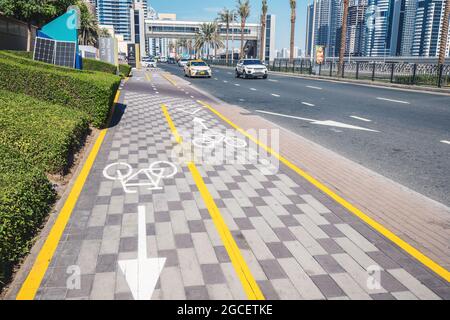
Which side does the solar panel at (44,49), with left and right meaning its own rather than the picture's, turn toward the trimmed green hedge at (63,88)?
front

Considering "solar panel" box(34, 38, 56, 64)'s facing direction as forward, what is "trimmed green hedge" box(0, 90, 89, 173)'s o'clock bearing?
The trimmed green hedge is roughly at 12 o'clock from the solar panel.

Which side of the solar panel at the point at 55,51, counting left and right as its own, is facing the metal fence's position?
left

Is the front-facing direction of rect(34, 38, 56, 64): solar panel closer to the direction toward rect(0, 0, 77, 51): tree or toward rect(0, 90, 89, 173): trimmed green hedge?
the trimmed green hedge

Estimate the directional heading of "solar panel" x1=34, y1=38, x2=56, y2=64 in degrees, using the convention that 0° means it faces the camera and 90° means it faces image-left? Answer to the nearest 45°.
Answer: approximately 0°

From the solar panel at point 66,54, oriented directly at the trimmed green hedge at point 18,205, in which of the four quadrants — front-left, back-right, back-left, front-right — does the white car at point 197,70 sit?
back-left

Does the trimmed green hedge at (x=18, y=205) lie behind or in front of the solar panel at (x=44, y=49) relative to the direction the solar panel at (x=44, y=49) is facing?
in front

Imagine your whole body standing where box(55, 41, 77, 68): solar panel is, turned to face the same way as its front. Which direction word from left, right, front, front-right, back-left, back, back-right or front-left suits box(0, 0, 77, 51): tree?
back

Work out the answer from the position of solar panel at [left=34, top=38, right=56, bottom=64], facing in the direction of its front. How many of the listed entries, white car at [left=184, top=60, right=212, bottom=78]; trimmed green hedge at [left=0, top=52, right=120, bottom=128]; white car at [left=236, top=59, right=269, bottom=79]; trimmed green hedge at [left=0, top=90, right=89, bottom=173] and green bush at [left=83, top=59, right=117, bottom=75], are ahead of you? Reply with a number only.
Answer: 2

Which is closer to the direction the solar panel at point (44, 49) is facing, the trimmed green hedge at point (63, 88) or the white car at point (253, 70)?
the trimmed green hedge

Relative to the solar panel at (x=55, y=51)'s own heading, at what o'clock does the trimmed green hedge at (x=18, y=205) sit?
The trimmed green hedge is roughly at 12 o'clock from the solar panel.

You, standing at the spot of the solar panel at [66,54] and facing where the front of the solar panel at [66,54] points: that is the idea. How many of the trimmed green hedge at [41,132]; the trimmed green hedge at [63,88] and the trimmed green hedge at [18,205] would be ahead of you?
3

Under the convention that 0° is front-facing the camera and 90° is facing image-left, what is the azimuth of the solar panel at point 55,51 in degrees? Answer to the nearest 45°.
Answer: approximately 0°
